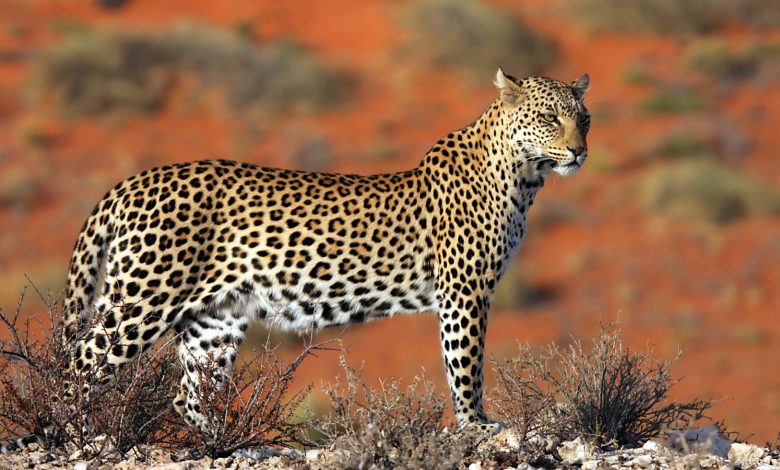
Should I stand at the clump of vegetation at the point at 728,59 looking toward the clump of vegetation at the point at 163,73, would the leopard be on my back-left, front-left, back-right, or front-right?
front-left

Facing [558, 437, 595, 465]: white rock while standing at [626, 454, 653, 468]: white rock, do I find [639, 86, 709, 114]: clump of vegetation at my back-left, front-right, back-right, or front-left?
front-right

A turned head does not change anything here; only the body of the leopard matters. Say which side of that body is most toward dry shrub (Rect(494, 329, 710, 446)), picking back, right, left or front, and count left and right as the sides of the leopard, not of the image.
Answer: front

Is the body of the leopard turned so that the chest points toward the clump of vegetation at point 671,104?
no

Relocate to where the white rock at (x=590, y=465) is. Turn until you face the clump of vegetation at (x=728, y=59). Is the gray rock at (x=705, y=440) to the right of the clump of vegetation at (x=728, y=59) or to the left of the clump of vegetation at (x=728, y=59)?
right

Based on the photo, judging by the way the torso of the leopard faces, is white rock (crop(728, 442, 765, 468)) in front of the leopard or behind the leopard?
in front

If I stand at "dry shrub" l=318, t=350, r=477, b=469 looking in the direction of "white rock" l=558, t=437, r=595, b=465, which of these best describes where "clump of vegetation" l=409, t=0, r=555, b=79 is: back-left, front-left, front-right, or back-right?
front-left

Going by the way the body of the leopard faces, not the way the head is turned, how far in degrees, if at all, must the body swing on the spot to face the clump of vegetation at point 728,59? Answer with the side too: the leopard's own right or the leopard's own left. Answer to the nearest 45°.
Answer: approximately 45° to the leopard's own left

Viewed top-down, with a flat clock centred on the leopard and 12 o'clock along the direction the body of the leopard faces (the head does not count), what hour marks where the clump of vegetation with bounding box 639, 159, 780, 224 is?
The clump of vegetation is roughly at 10 o'clock from the leopard.

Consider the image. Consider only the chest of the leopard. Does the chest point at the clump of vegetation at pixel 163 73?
no

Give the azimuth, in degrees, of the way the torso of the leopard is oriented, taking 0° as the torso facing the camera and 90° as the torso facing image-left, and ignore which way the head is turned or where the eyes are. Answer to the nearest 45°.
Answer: approximately 270°

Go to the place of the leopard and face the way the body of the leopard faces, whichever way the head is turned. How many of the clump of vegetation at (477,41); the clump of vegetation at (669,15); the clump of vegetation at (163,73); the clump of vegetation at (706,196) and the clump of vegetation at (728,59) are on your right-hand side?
0

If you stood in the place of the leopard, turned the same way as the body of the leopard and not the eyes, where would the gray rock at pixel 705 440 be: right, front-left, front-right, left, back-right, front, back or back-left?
front
